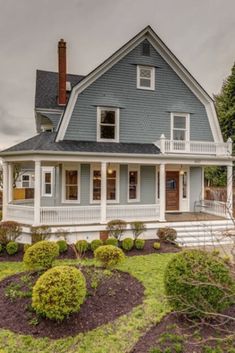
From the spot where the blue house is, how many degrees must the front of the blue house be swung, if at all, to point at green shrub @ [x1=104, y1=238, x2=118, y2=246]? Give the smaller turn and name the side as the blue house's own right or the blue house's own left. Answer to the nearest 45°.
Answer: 0° — it already faces it

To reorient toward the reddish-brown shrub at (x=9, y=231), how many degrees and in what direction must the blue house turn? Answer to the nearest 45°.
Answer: approximately 45° to its right

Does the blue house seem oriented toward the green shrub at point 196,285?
yes

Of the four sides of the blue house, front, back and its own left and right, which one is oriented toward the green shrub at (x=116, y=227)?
front

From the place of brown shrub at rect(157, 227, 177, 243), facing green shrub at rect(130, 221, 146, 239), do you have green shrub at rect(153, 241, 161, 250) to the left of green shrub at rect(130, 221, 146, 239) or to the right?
left

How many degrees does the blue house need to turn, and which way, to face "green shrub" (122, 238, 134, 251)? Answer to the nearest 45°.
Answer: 0° — it already faces it

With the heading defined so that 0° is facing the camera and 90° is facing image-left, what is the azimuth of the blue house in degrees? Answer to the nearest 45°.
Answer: approximately 0°
